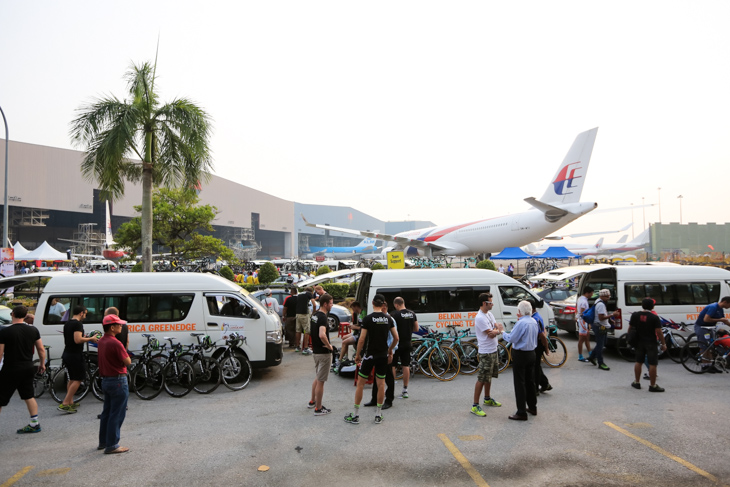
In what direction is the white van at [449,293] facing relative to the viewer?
to the viewer's right

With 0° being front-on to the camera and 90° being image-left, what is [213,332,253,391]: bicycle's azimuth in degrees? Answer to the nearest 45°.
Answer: approximately 315°

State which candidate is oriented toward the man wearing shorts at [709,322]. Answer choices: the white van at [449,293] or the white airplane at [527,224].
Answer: the white van

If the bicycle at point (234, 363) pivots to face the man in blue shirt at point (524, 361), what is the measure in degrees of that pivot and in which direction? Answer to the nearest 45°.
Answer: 0° — it already faces them

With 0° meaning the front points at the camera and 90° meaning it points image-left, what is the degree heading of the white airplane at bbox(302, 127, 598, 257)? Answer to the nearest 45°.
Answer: approximately 135°
